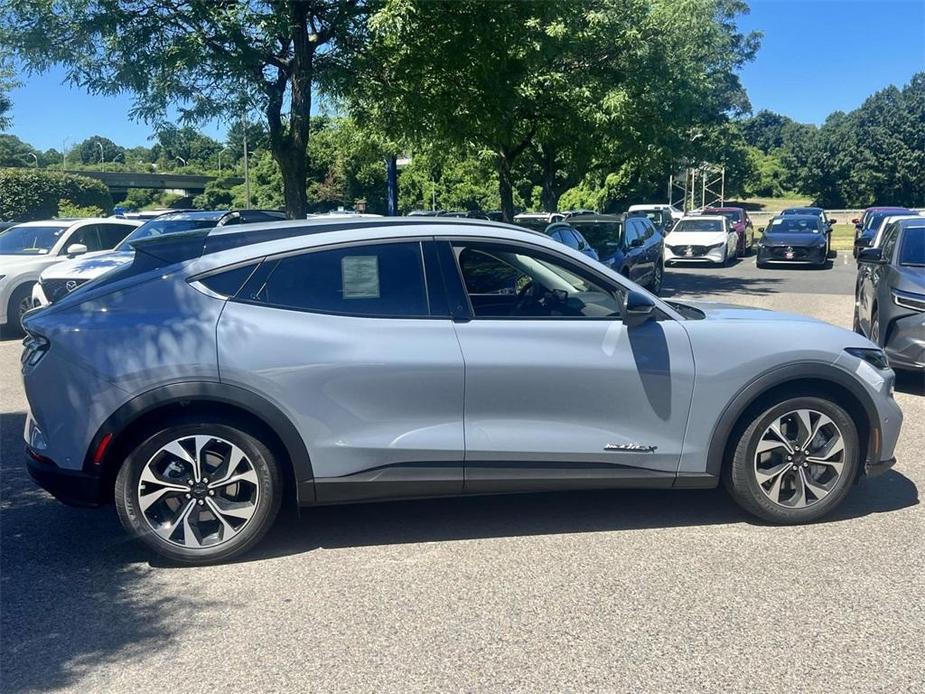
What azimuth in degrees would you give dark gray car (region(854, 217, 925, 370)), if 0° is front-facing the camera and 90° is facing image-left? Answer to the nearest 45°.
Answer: approximately 315°

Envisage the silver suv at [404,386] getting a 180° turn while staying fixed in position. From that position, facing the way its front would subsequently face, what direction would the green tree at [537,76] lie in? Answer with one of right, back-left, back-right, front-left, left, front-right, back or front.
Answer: right

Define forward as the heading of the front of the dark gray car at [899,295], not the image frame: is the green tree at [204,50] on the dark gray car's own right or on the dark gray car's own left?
on the dark gray car's own right

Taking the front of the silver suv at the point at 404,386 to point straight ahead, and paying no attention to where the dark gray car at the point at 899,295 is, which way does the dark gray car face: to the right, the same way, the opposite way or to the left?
to the right

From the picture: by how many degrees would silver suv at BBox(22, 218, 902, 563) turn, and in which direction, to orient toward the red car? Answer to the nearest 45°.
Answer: approximately 90° to its left

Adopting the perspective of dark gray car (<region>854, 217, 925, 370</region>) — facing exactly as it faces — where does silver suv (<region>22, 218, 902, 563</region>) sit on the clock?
The silver suv is roughly at 2 o'clock from the dark gray car.

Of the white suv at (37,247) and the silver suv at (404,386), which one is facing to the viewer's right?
the silver suv

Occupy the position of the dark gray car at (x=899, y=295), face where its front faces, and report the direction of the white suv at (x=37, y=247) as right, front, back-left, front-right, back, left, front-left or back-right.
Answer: back-right

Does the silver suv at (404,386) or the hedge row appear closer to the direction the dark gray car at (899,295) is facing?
the silver suv

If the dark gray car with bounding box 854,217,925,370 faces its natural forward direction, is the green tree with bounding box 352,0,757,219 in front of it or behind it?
behind

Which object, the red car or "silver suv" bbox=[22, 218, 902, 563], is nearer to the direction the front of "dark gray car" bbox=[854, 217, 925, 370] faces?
the silver suv

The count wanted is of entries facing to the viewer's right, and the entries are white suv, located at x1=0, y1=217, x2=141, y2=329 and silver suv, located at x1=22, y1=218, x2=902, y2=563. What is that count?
1

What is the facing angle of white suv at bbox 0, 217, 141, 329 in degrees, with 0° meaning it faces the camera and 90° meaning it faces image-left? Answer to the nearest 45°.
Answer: approximately 45°

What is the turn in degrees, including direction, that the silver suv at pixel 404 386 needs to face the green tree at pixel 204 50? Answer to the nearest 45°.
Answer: approximately 90° to its left

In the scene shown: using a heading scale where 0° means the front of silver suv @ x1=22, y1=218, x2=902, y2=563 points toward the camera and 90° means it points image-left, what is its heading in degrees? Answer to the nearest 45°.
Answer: approximately 270°

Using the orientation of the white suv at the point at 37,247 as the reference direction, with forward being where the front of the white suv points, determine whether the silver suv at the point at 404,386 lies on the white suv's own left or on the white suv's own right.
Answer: on the white suv's own left
